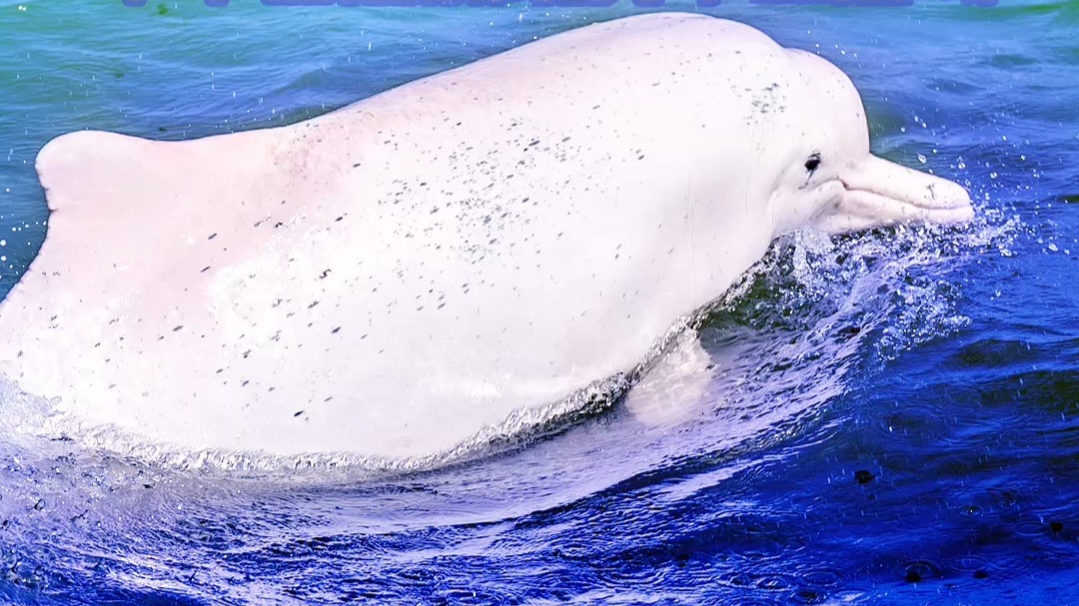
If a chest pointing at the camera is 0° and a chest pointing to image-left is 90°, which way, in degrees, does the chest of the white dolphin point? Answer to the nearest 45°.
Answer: approximately 270°
